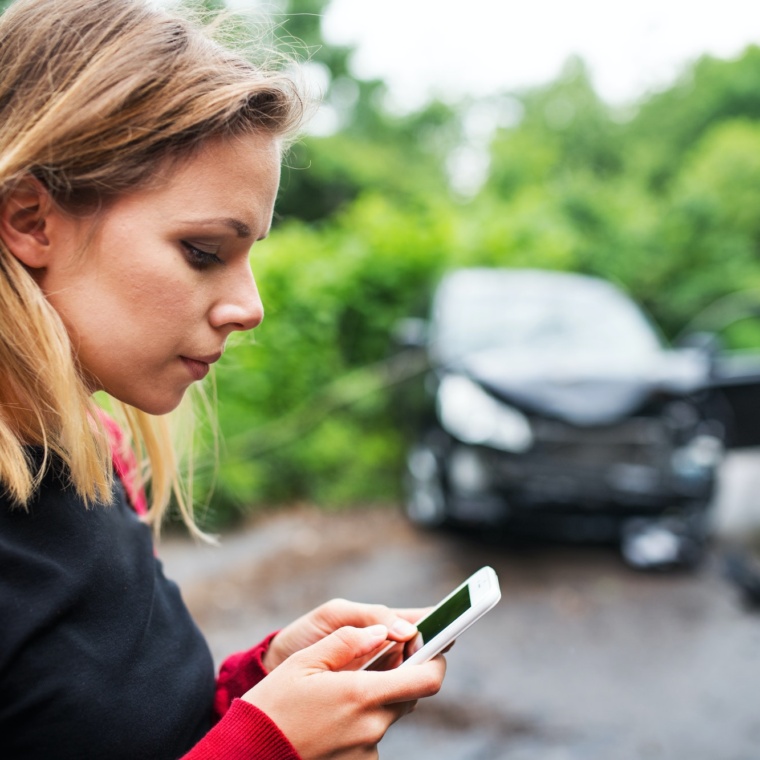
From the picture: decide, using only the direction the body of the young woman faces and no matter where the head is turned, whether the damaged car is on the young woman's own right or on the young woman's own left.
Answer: on the young woman's own left

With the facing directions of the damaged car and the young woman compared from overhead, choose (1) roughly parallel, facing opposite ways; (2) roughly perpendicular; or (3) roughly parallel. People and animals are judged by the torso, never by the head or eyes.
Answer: roughly perpendicular

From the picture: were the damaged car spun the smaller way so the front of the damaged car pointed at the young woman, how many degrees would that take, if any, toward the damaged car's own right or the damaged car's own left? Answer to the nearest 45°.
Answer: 0° — it already faces them

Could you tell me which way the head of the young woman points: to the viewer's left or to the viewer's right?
to the viewer's right

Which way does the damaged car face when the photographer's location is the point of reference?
facing the viewer

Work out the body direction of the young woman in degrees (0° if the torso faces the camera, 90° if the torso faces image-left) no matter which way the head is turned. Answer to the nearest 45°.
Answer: approximately 270°
